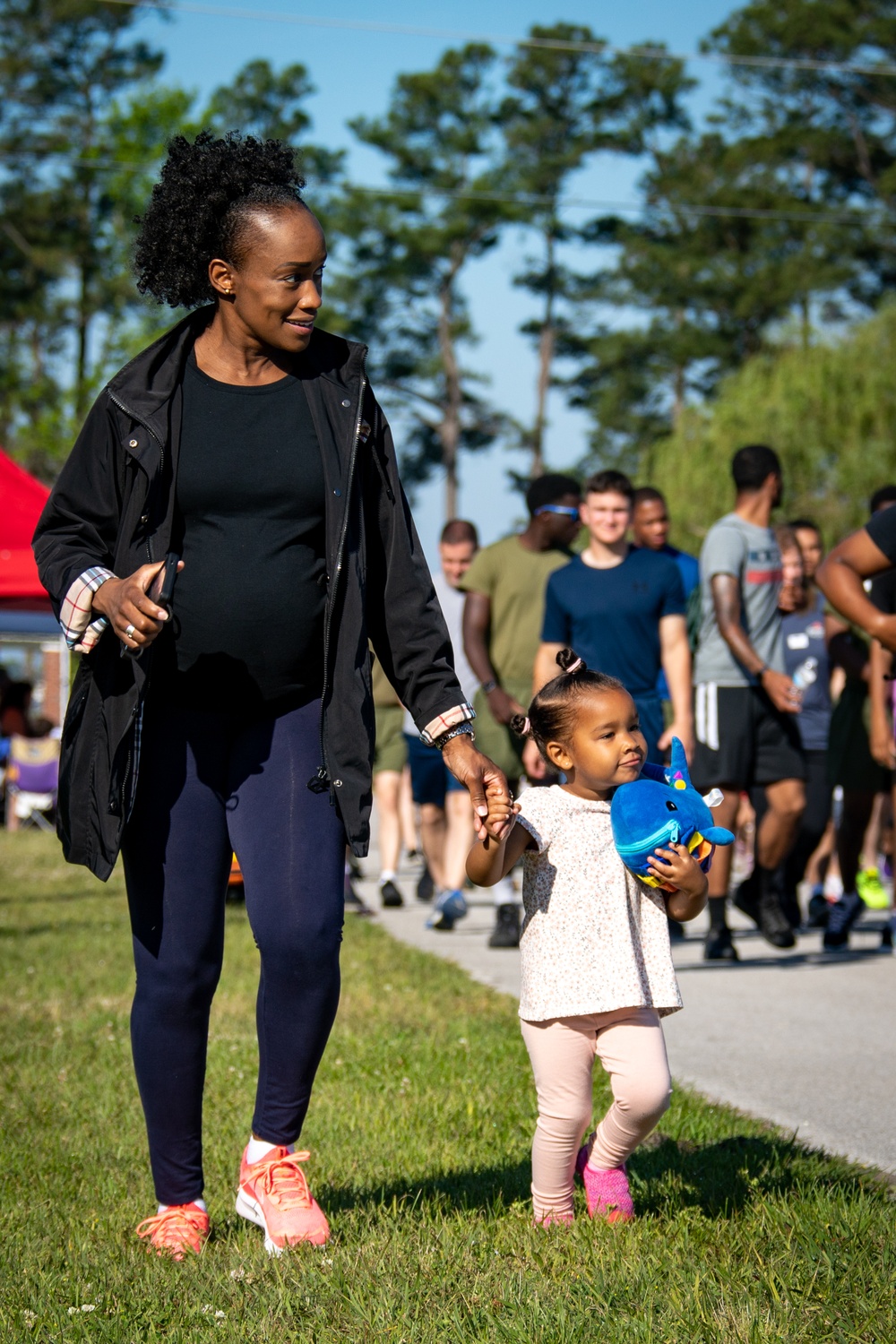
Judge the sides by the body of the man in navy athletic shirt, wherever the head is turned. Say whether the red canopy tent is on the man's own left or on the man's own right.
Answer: on the man's own right

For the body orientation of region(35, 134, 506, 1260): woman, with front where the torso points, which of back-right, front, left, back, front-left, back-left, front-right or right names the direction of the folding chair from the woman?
back

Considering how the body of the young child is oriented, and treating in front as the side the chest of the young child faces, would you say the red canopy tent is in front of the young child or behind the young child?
behind

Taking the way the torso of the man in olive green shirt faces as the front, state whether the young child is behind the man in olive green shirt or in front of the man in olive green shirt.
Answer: in front

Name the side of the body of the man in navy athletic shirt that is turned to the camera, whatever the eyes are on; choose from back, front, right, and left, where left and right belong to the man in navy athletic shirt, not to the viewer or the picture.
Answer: front

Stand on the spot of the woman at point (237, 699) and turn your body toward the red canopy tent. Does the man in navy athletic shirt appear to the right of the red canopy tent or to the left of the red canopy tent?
right

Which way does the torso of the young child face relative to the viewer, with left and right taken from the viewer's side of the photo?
facing the viewer and to the right of the viewer

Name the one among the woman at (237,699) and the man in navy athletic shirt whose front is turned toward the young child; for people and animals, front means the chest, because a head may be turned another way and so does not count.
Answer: the man in navy athletic shirt

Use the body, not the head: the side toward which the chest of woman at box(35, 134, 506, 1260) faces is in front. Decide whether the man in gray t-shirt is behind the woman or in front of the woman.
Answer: behind

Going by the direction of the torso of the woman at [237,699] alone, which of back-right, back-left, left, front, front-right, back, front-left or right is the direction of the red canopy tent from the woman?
back

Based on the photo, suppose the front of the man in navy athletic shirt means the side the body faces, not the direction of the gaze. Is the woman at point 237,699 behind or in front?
in front

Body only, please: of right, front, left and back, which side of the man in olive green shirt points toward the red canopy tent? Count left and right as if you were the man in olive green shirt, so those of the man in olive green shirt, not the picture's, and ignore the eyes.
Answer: back

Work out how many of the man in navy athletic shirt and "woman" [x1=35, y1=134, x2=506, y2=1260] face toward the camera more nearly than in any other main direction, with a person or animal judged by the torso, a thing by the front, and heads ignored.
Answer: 2

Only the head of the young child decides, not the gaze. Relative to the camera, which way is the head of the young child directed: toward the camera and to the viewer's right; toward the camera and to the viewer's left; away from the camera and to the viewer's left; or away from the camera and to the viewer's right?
toward the camera and to the viewer's right

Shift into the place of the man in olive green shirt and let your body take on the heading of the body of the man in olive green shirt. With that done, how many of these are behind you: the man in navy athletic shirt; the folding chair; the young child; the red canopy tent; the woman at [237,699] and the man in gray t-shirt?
2
